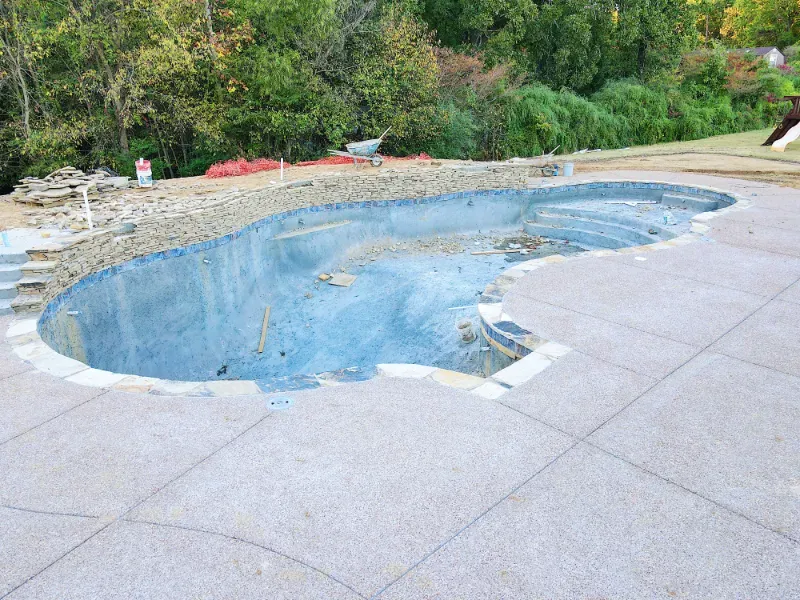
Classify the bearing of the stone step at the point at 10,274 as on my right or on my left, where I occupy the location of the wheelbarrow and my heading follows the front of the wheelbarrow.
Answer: on my right

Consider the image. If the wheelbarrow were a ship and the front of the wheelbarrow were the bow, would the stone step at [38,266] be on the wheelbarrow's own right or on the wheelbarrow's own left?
on the wheelbarrow's own right
